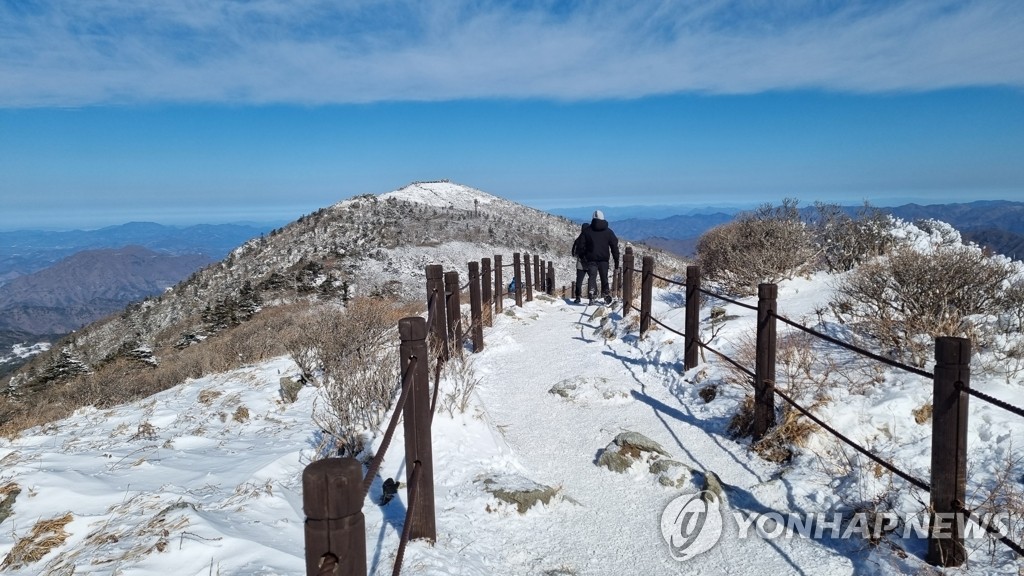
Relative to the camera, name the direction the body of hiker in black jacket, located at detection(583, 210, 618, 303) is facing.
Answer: away from the camera

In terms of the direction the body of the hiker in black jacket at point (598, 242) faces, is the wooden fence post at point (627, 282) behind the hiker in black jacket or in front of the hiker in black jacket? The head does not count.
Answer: behind

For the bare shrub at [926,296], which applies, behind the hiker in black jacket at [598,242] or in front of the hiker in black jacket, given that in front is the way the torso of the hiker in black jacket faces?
behind

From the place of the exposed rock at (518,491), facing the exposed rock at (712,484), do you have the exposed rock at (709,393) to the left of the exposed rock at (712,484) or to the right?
left

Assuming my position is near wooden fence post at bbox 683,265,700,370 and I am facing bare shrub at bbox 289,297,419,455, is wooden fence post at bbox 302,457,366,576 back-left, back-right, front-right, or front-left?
front-left

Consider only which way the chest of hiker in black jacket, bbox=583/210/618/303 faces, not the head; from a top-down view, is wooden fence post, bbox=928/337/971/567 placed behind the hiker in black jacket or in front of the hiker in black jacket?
behind

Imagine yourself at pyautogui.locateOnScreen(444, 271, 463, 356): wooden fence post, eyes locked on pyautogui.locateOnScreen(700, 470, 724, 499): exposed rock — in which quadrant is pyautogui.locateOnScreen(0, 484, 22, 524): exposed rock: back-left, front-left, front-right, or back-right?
front-right

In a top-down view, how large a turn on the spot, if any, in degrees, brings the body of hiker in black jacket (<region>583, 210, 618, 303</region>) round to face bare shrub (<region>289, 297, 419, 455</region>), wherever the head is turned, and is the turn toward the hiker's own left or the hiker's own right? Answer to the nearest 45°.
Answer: approximately 180°

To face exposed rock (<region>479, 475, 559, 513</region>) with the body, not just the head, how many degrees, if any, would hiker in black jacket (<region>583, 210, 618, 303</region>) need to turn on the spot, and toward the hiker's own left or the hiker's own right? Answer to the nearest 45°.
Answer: approximately 180°

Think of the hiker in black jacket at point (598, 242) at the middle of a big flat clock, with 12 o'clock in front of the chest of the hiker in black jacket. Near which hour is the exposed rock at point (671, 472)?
The exposed rock is roughly at 6 o'clock from the hiker in black jacket.

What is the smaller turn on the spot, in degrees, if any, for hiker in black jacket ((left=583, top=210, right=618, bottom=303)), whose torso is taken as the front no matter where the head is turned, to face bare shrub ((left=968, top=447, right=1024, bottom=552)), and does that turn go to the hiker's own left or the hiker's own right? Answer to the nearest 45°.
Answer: approximately 180°

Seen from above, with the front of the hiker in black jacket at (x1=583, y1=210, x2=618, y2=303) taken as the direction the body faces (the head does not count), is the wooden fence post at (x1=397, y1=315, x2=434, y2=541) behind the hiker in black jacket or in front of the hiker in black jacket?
behind

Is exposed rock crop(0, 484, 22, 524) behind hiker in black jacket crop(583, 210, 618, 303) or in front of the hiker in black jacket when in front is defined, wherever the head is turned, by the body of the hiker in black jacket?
behind

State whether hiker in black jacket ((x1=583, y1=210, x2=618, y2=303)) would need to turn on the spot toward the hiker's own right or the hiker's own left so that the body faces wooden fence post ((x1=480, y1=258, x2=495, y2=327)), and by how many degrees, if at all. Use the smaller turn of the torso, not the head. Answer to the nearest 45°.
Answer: approximately 135° to the hiker's own left

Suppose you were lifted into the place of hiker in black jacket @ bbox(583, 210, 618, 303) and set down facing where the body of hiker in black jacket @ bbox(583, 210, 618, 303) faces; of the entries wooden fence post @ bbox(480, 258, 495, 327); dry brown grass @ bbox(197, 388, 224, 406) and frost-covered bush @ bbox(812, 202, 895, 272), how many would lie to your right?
1

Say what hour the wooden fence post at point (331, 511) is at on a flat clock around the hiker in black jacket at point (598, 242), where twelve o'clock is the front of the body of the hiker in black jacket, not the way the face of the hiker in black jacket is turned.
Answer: The wooden fence post is roughly at 6 o'clock from the hiker in black jacket.
